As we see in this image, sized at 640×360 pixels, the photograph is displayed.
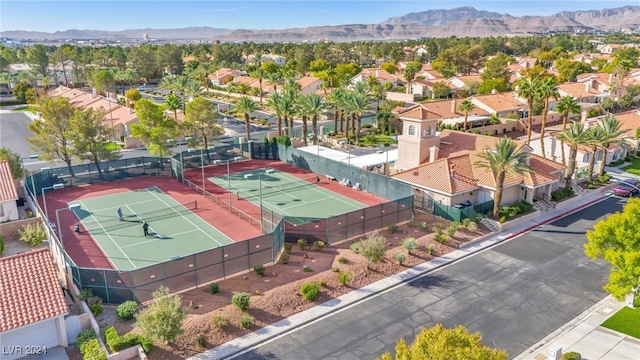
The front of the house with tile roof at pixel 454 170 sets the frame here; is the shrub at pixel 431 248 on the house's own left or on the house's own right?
on the house's own right

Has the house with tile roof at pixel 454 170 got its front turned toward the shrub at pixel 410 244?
no

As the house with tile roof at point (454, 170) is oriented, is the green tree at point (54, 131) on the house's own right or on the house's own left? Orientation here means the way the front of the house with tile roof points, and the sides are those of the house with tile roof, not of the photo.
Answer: on the house's own right

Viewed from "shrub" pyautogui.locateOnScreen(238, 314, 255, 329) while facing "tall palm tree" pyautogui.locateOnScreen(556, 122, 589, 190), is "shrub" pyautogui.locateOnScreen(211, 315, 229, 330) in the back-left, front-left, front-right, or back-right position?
back-left

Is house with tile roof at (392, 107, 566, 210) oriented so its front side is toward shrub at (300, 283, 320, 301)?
no

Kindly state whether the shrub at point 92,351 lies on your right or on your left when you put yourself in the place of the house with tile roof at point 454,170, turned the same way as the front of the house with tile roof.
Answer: on your right

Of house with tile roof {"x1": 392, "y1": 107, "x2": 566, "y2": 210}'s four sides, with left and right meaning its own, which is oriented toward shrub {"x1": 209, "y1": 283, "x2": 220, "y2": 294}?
right

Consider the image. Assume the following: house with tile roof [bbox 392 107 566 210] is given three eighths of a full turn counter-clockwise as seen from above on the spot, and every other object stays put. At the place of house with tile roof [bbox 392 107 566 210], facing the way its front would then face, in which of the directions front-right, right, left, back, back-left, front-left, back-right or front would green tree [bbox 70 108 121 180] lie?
left

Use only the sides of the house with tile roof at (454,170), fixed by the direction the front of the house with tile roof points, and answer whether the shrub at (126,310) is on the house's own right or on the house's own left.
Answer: on the house's own right

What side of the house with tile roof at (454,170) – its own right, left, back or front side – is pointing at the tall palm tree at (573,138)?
left

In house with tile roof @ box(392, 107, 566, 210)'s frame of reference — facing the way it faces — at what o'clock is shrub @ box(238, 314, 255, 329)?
The shrub is roughly at 2 o'clock from the house with tile roof.

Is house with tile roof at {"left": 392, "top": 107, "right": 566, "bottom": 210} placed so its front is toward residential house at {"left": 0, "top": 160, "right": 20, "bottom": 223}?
no

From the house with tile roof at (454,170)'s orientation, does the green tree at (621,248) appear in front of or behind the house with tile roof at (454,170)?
in front

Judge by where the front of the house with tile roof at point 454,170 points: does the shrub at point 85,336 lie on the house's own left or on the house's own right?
on the house's own right

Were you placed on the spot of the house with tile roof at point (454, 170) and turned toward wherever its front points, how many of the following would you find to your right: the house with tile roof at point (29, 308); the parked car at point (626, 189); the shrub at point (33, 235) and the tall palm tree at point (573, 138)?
2

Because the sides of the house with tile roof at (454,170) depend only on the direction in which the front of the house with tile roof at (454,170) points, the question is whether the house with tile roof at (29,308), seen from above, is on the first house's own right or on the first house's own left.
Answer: on the first house's own right

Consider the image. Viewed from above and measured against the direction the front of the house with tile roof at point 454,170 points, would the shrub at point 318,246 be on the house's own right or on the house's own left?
on the house's own right

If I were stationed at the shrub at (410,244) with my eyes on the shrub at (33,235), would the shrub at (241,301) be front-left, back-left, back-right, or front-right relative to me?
front-left
